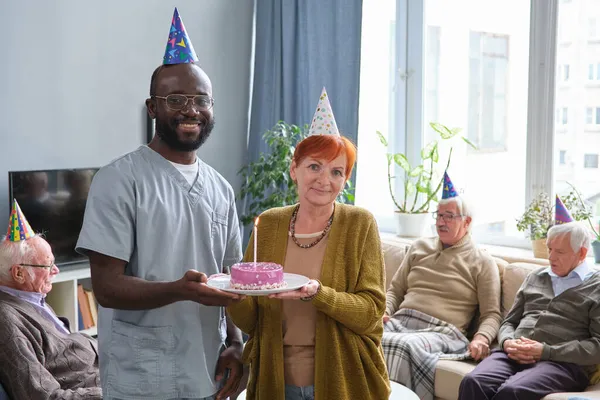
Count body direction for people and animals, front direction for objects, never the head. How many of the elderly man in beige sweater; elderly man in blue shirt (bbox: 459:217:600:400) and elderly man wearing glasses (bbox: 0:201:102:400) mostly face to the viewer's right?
1

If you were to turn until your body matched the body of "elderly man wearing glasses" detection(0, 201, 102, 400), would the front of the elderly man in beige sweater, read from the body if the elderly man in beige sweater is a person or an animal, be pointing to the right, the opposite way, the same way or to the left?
the opposite way

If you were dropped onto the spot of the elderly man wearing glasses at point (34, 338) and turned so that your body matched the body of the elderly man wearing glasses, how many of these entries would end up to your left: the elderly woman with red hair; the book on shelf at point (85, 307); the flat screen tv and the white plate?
2

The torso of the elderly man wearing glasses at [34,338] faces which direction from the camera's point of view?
to the viewer's right

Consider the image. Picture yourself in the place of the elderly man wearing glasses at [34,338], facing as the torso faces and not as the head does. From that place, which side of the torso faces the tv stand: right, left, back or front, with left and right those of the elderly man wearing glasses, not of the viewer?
left

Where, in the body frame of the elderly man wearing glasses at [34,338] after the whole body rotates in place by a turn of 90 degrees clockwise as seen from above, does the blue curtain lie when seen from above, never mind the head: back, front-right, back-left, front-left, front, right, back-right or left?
back-left

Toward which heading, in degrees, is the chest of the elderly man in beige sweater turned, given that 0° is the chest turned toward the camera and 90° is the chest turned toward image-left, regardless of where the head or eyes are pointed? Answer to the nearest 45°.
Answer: approximately 45°

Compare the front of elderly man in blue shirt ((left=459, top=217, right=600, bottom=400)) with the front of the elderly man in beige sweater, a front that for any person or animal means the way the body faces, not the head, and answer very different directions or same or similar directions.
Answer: same or similar directions

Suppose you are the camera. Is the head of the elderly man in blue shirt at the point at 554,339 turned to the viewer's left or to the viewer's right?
to the viewer's left

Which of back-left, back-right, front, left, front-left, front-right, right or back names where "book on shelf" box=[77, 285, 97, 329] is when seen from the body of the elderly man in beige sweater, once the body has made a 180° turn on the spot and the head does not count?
back-left

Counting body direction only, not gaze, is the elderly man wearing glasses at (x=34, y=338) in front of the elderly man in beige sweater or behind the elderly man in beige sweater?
in front
